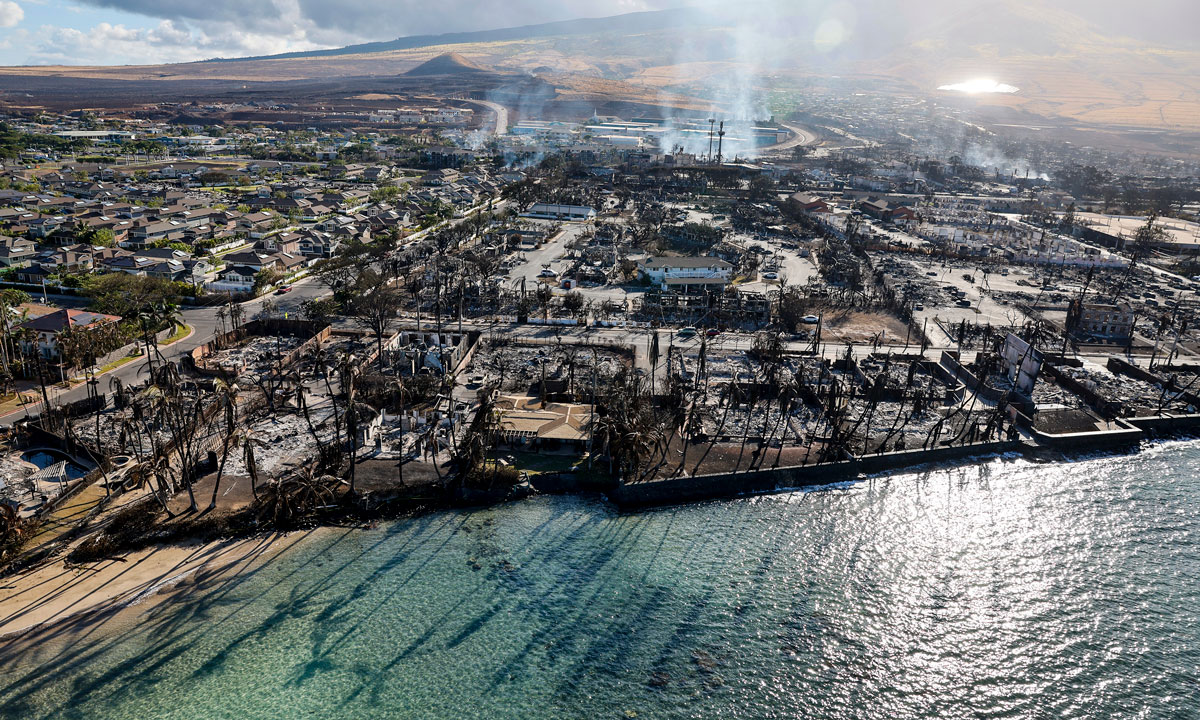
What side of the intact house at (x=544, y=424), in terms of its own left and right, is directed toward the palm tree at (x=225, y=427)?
right

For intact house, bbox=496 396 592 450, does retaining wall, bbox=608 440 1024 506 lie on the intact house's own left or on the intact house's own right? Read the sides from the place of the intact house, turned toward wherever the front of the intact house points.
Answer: on the intact house's own left

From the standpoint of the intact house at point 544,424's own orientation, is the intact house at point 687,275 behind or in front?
behind

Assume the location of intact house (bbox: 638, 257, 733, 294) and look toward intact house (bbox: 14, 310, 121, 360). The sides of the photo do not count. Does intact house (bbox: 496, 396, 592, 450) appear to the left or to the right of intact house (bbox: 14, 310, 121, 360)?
left

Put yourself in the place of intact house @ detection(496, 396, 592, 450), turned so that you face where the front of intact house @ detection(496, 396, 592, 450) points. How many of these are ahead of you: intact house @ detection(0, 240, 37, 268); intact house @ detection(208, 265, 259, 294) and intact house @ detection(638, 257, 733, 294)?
0

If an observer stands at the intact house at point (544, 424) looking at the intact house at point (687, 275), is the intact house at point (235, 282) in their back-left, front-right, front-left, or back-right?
front-left

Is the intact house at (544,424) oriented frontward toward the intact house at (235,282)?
no

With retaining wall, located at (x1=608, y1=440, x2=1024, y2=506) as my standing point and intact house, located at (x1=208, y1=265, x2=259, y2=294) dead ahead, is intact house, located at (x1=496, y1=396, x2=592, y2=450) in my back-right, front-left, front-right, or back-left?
front-left

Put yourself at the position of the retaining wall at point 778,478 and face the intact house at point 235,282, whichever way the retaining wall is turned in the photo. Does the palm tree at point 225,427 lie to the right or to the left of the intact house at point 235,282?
left
